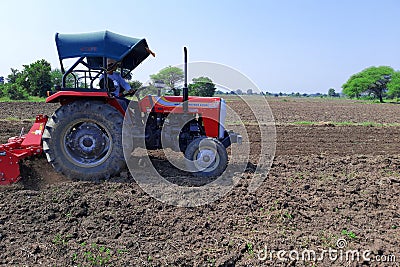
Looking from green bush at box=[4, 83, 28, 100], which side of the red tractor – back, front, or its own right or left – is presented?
left

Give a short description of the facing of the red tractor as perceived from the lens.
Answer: facing to the right of the viewer

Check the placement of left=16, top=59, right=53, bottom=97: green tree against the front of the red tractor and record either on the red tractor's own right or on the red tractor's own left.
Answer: on the red tractor's own left

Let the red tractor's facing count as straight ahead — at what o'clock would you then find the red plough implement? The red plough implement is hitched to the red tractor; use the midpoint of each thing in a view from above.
The red plough implement is roughly at 6 o'clock from the red tractor.
